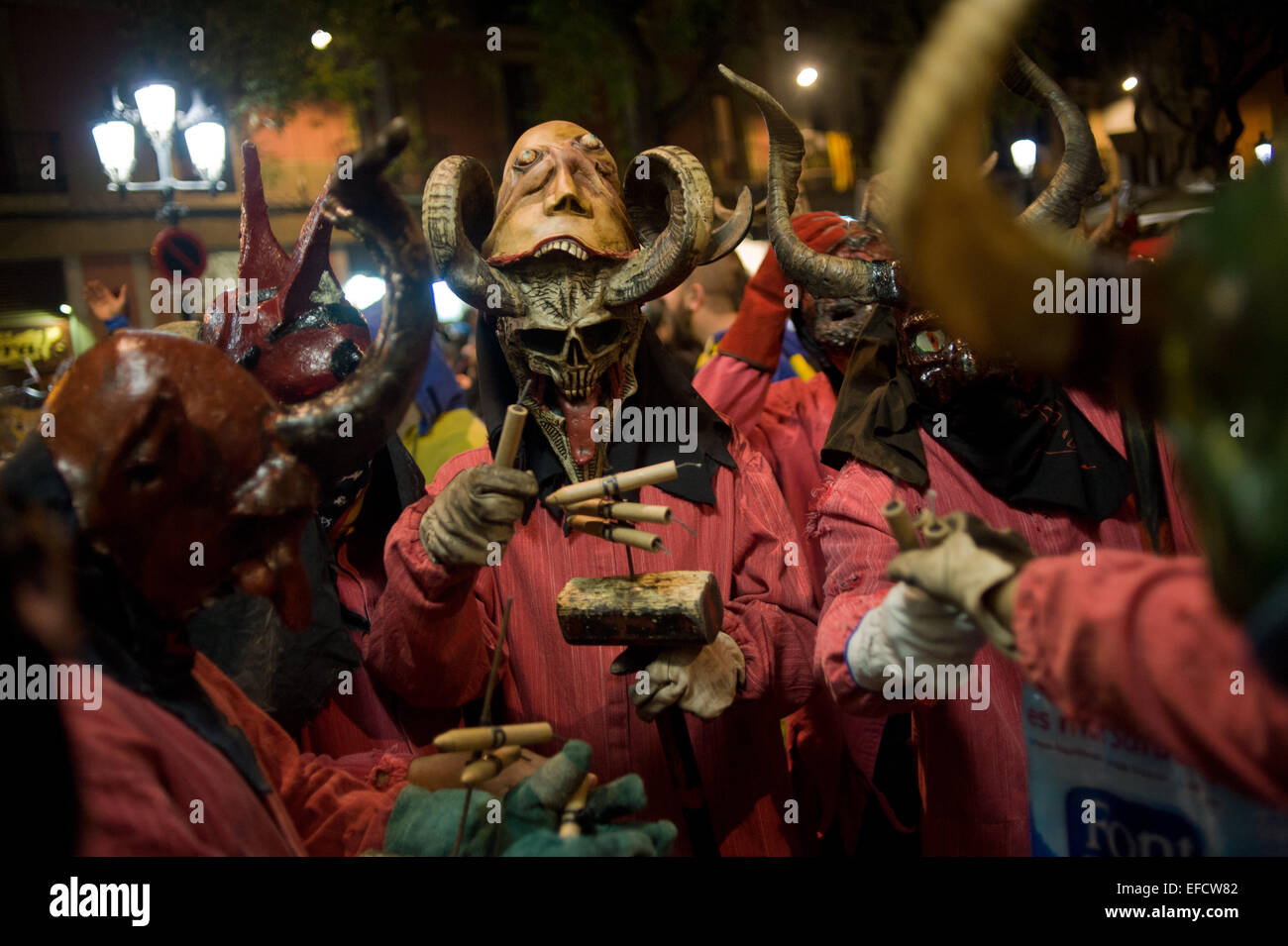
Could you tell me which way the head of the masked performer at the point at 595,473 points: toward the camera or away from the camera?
toward the camera

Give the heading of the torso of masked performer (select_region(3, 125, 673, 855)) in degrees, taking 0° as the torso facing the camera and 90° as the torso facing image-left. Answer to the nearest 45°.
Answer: approximately 270°

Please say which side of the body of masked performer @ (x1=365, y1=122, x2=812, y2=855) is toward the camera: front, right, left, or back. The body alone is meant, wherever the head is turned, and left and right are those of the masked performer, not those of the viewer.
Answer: front

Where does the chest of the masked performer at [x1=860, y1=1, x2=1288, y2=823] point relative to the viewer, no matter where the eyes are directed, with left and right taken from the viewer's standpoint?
facing to the left of the viewer

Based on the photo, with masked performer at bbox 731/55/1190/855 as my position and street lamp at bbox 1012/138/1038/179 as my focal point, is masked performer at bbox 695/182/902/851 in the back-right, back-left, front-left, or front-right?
front-left

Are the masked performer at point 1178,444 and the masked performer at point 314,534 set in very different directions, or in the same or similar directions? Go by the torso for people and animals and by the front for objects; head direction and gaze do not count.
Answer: very different directions
